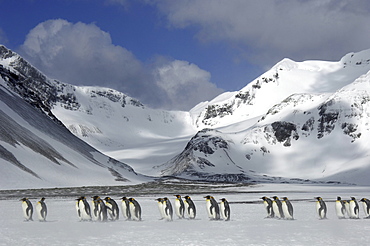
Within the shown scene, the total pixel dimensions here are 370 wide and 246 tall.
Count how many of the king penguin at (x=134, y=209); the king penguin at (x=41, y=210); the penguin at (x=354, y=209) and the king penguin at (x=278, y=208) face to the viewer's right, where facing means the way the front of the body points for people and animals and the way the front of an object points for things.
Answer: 0

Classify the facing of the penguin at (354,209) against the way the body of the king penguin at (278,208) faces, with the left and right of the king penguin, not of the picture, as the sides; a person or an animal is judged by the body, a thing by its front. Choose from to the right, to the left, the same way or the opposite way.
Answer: the same way

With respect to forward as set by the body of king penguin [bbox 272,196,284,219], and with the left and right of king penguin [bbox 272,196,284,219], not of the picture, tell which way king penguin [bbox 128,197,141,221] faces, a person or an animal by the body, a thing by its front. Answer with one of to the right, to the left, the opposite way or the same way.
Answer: the same way

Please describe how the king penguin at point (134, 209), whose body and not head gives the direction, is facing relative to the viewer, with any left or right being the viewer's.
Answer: facing the viewer and to the left of the viewer

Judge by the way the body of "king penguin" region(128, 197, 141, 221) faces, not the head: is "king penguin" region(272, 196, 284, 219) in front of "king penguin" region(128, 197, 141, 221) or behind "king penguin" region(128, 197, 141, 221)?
behind

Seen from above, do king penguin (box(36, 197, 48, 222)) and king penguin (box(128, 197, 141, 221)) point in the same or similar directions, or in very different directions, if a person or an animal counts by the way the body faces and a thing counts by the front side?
same or similar directions
